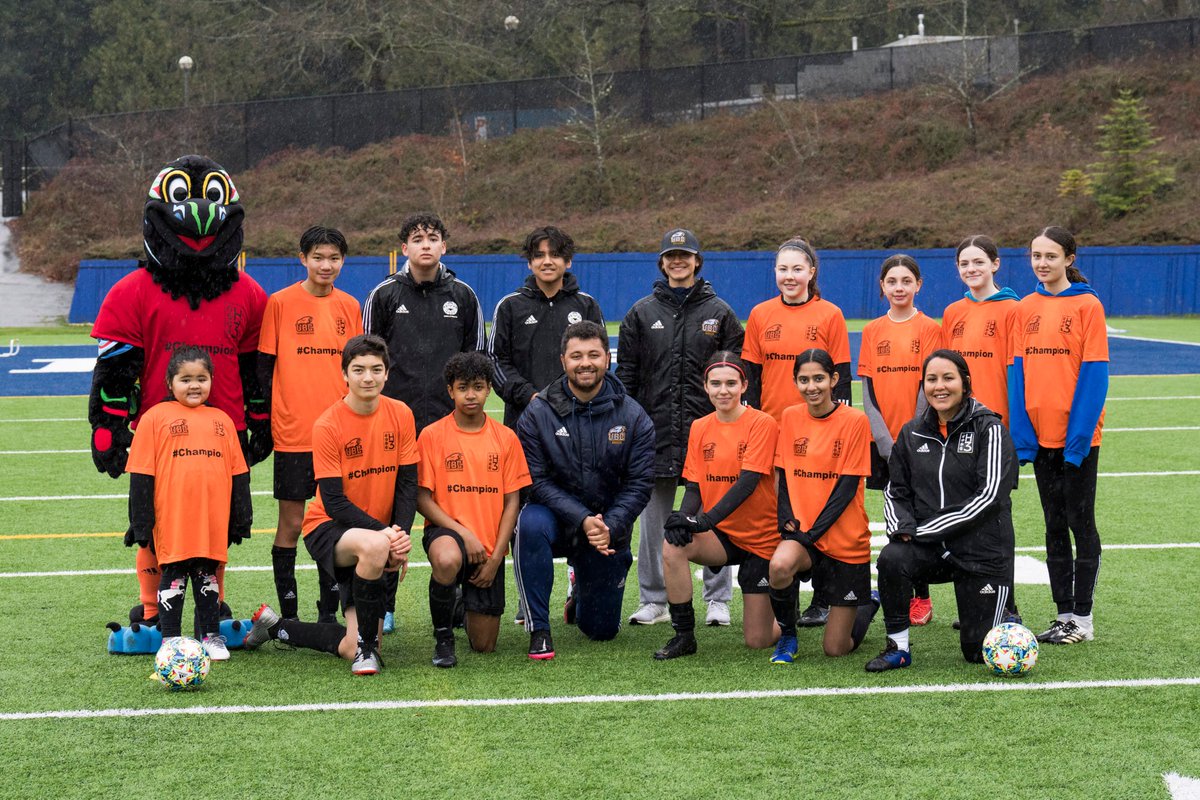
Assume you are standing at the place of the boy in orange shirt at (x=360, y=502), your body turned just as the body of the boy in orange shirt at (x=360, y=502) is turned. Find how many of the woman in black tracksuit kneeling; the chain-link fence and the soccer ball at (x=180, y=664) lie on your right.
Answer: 1

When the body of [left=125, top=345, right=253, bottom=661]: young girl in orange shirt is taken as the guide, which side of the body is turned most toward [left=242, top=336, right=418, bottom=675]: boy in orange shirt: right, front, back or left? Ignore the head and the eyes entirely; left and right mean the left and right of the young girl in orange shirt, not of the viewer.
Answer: left

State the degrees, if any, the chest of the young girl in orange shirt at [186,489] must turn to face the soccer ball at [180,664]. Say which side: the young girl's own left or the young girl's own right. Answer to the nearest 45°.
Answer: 0° — they already face it

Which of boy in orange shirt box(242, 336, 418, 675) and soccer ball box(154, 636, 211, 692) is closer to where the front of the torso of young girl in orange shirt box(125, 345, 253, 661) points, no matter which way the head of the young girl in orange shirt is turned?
the soccer ball

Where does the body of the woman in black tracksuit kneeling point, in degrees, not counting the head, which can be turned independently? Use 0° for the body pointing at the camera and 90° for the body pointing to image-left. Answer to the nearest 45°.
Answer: approximately 45°

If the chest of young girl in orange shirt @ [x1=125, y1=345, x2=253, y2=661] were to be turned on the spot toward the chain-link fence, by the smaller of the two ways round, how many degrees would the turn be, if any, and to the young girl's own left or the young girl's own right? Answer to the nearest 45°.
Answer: approximately 135° to the young girl's own left

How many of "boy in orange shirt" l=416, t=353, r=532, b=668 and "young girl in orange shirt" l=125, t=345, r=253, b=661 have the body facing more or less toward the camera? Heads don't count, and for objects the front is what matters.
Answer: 2

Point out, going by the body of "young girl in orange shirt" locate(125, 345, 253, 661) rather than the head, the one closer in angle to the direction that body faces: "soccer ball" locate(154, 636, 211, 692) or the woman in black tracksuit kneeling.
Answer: the soccer ball

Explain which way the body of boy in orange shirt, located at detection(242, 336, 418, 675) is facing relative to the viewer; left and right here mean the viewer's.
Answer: facing the viewer and to the right of the viewer

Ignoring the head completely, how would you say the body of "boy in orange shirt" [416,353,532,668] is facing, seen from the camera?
toward the camera

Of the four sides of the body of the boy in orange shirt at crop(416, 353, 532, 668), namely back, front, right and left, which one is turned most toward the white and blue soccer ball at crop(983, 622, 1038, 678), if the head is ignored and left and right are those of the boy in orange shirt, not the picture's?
left

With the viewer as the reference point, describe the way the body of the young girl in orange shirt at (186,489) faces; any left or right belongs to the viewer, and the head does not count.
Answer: facing the viewer

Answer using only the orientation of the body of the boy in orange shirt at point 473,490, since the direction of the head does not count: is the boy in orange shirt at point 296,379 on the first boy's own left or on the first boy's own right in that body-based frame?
on the first boy's own right

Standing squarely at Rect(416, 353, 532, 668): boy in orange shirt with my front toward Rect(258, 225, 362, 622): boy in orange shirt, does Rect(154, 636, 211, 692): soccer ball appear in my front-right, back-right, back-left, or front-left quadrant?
front-left

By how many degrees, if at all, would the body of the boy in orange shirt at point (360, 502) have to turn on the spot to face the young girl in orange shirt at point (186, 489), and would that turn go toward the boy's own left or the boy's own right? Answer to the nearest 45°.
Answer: approximately 135° to the boy's own right

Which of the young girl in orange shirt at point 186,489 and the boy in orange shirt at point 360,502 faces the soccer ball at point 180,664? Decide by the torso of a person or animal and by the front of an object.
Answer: the young girl in orange shirt

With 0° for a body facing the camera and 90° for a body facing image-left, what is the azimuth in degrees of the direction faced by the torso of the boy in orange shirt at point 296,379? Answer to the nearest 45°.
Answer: approximately 315°
